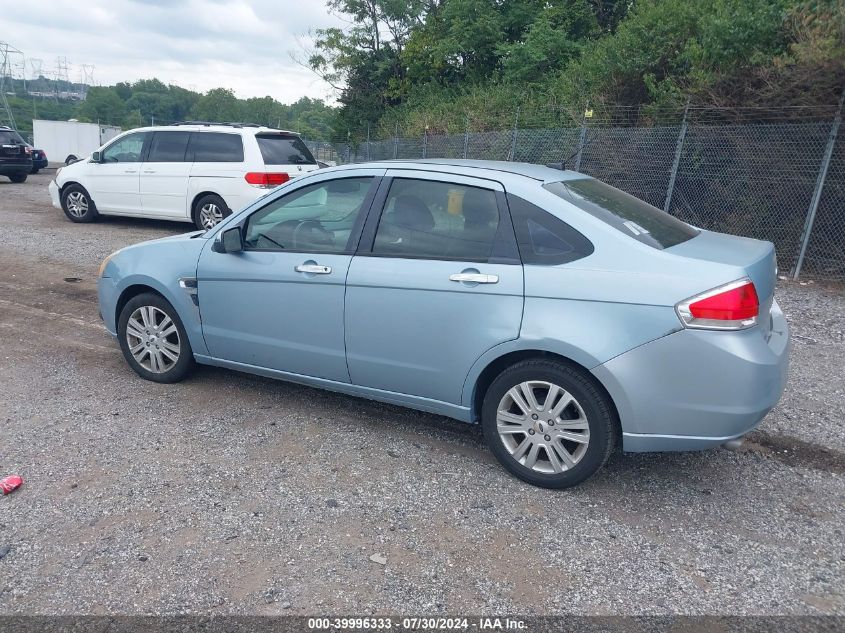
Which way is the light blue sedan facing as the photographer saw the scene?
facing away from the viewer and to the left of the viewer

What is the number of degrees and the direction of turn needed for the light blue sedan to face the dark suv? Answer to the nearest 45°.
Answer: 0° — it already faces it

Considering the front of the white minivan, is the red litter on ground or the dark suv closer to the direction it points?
the dark suv

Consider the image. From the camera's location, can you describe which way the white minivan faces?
facing away from the viewer and to the left of the viewer

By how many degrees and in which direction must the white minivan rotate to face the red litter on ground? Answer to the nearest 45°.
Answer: approximately 135° to its left

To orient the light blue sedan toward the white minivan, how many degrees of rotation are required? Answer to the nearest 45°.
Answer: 0° — it already faces it

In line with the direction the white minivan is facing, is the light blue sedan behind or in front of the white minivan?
behind

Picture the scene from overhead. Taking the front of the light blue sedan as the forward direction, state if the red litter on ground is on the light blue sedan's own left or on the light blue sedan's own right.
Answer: on the light blue sedan's own left

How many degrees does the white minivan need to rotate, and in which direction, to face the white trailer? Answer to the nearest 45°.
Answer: approximately 45° to its right

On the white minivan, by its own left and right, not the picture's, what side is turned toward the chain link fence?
back
